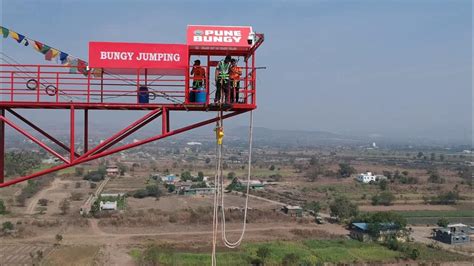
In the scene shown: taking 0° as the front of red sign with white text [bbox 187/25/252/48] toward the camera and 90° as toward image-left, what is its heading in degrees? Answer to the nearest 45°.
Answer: approximately 0°

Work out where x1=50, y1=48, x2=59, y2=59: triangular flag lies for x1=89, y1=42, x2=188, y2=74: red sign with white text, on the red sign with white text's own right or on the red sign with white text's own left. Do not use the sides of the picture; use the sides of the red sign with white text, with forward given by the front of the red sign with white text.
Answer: on the red sign with white text's own right

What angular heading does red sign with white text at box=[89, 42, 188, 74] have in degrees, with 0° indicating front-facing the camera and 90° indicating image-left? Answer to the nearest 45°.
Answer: approximately 0°

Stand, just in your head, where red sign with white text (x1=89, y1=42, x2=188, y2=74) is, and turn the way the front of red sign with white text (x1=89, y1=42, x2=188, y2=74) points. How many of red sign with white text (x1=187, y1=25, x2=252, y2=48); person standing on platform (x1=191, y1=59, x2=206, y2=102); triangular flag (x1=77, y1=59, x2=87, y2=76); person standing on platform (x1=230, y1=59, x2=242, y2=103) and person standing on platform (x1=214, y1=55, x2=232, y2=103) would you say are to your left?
4

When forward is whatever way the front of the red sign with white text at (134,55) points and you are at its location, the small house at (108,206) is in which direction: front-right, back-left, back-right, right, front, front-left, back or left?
back

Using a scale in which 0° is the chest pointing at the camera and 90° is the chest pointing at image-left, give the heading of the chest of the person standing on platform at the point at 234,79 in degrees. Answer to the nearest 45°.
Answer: approximately 45°

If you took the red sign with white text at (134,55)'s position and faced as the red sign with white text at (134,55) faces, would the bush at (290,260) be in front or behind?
behind

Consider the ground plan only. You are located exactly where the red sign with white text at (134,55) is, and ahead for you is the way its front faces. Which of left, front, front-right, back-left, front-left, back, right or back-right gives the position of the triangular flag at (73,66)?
back-right

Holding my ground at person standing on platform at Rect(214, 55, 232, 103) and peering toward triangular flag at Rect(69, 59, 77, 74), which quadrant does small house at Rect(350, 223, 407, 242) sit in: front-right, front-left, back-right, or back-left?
back-right

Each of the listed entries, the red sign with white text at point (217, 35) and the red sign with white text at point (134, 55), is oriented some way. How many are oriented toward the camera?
2

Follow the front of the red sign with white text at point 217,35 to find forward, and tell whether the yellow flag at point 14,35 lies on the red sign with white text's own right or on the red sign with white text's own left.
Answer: on the red sign with white text's own right

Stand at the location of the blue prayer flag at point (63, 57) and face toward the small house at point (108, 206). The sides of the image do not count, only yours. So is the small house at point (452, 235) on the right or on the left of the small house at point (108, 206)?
right

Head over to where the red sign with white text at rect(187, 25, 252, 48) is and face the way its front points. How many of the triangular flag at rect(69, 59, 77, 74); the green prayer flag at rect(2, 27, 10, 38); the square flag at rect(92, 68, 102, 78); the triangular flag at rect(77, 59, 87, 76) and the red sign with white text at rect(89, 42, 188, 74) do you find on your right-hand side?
5

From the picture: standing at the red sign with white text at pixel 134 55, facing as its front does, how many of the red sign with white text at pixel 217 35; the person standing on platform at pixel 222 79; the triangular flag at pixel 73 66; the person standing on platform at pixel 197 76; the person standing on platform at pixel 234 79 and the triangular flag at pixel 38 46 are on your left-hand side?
4
